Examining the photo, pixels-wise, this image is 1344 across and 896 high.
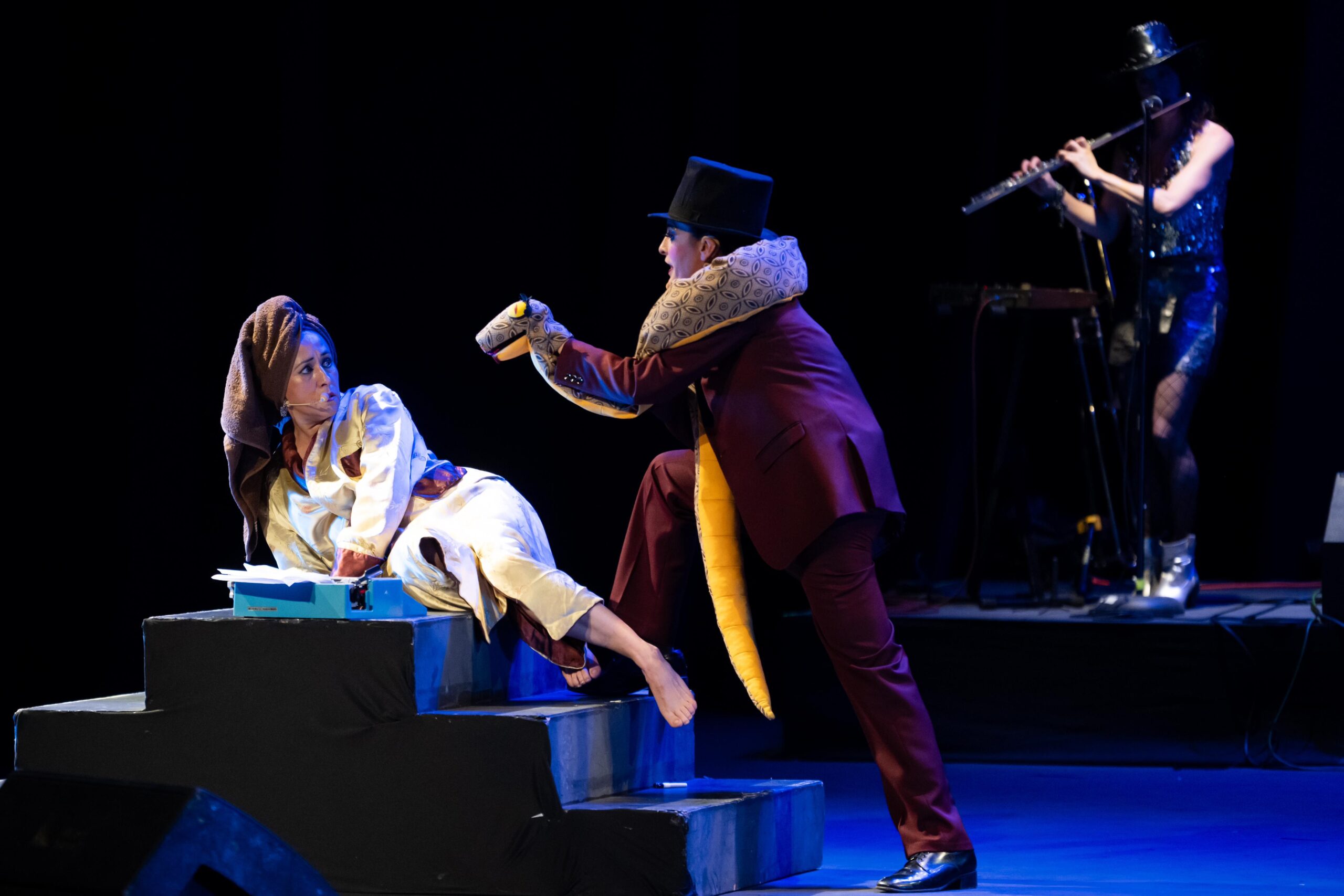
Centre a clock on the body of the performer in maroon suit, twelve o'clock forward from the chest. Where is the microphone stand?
The microphone stand is roughly at 4 o'clock from the performer in maroon suit.

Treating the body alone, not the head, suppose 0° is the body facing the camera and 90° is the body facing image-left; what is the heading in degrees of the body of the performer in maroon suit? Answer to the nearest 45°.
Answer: approximately 90°

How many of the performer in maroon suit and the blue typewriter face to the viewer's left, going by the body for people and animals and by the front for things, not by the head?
1

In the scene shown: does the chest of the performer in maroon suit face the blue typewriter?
yes

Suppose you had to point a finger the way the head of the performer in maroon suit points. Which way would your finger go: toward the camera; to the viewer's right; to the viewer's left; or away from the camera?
to the viewer's left
